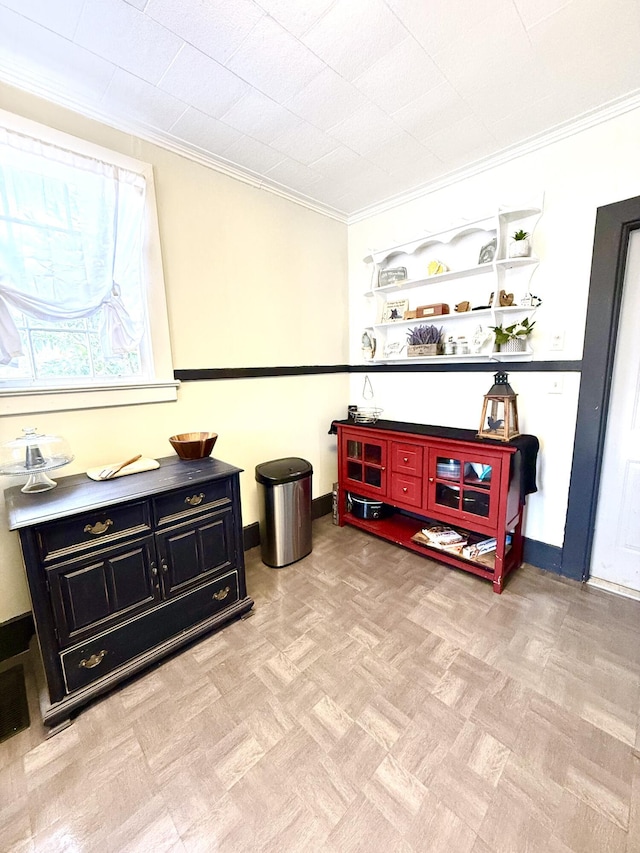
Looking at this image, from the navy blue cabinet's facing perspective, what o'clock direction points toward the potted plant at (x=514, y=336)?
The potted plant is roughly at 11 o'clock from the navy blue cabinet.

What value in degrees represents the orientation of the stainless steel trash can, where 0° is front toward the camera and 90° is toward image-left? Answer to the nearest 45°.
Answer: approximately 315°

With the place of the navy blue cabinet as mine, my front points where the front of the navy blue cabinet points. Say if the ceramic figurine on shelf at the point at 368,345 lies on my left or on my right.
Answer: on my left

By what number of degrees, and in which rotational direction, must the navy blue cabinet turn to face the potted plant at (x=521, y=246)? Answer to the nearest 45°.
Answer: approximately 45° to its left

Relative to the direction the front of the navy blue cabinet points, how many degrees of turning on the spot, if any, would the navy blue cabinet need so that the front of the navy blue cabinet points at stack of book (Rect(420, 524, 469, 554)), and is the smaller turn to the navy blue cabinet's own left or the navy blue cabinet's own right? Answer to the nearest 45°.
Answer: approximately 45° to the navy blue cabinet's own left

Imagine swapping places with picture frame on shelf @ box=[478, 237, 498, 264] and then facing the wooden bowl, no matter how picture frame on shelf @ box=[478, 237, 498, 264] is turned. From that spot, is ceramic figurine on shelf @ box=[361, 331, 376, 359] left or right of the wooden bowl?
right

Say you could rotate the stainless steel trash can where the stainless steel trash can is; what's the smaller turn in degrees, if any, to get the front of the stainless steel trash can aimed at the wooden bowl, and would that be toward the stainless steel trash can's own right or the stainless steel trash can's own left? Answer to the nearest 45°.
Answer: approximately 90° to the stainless steel trash can's own right
